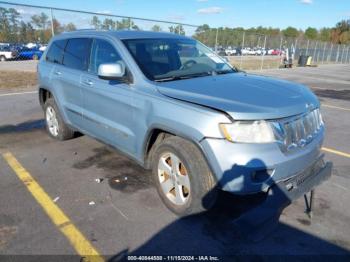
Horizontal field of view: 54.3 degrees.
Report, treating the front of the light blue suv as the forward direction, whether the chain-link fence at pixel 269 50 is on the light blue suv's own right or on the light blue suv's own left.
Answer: on the light blue suv's own left

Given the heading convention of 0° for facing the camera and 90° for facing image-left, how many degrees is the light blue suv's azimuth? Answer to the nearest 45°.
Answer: approximately 315°

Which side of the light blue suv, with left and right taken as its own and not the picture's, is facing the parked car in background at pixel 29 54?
back

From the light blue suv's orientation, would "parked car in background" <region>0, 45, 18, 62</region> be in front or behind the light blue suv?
behind
